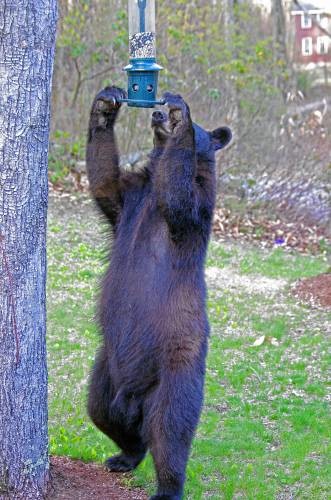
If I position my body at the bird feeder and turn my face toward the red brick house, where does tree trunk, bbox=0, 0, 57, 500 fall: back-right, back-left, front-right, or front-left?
back-left

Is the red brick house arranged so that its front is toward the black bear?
yes

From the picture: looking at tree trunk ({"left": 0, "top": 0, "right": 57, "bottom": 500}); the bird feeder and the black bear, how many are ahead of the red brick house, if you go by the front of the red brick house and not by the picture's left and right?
3

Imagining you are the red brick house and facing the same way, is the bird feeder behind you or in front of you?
in front

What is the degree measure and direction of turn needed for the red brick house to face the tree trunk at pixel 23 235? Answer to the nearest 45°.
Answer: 0° — it already faces it

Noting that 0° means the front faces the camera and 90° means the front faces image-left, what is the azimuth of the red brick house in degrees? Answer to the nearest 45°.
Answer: approximately 0°

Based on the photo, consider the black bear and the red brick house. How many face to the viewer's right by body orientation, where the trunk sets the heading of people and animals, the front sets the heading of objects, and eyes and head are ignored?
0
